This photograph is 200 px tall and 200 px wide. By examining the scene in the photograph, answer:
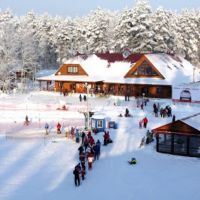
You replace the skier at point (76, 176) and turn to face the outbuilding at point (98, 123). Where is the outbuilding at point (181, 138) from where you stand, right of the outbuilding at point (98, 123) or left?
right

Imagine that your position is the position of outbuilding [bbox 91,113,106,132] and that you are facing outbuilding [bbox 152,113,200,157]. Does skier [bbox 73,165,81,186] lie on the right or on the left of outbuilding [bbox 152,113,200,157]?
right

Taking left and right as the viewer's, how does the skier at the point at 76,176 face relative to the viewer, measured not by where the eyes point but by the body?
facing away from the viewer

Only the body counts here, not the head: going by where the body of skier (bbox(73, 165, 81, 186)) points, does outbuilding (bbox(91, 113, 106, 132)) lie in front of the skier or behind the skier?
in front

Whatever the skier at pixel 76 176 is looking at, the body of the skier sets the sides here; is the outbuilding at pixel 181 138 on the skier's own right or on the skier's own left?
on the skier's own right
